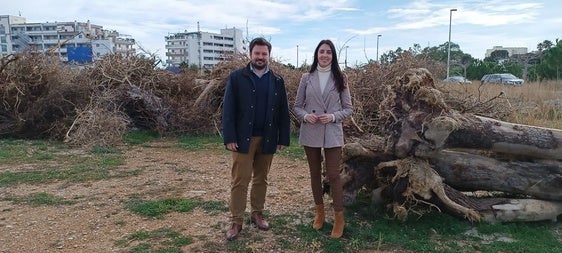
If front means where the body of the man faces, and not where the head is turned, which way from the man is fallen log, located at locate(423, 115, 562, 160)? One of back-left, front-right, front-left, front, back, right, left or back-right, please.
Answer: left

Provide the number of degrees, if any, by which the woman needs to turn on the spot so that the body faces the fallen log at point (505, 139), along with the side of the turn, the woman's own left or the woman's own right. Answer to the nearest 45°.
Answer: approximately 90° to the woman's own left

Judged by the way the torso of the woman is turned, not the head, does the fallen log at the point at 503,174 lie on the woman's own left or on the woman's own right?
on the woman's own left

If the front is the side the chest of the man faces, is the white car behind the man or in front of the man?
behind

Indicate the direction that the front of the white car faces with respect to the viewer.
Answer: facing the viewer and to the right of the viewer

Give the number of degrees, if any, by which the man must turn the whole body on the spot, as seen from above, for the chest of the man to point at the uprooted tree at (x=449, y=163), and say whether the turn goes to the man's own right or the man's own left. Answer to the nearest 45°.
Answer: approximately 90° to the man's own left

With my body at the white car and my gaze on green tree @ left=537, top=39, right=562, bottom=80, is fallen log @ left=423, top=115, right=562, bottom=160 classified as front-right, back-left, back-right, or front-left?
back-right

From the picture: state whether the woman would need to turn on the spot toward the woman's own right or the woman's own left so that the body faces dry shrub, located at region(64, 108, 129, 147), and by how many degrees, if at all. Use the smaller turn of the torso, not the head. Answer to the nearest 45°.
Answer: approximately 135° to the woman's own right

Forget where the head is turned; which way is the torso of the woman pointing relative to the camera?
toward the camera

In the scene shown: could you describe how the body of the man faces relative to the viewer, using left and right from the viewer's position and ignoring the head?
facing the viewer

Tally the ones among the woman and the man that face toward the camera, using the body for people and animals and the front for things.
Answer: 2
